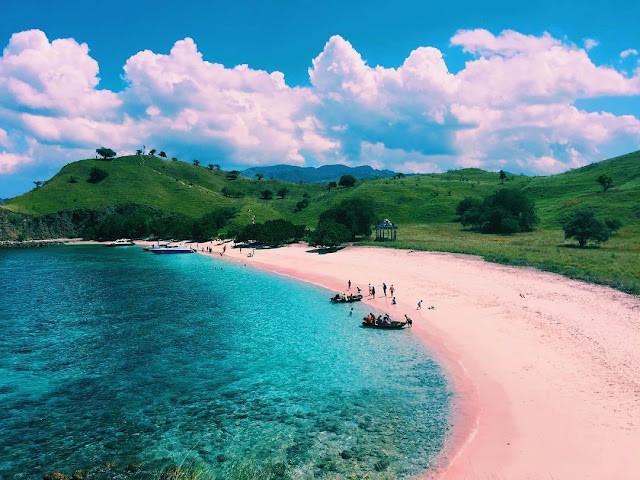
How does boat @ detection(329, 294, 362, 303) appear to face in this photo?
to the viewer's right

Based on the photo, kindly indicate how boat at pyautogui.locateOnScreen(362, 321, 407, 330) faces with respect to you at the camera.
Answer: facing to the right of the viewer

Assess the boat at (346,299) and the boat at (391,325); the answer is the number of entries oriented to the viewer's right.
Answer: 2

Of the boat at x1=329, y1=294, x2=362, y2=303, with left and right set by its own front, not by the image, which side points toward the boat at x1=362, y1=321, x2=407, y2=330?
right

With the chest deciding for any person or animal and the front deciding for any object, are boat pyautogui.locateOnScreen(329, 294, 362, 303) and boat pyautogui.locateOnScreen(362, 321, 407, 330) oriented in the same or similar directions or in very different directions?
same or similar directions

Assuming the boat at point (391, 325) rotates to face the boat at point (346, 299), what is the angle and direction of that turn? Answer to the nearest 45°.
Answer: approximately 135° to its left
